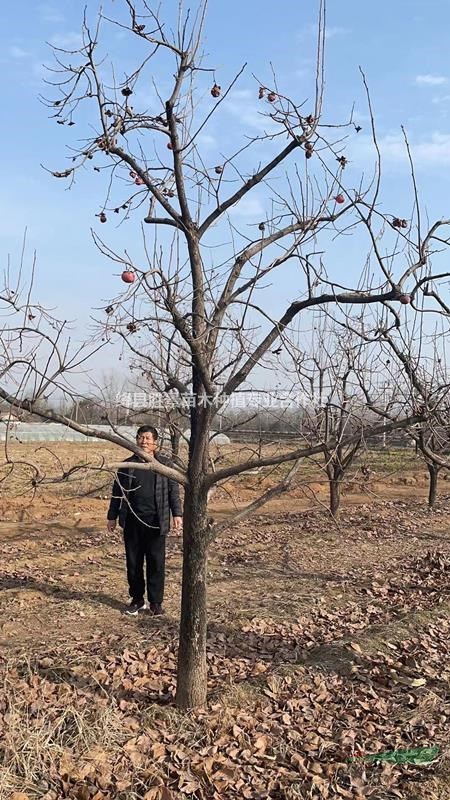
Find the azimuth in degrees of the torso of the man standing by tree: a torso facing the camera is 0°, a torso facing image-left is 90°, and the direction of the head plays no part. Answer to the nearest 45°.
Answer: approximately 0°
